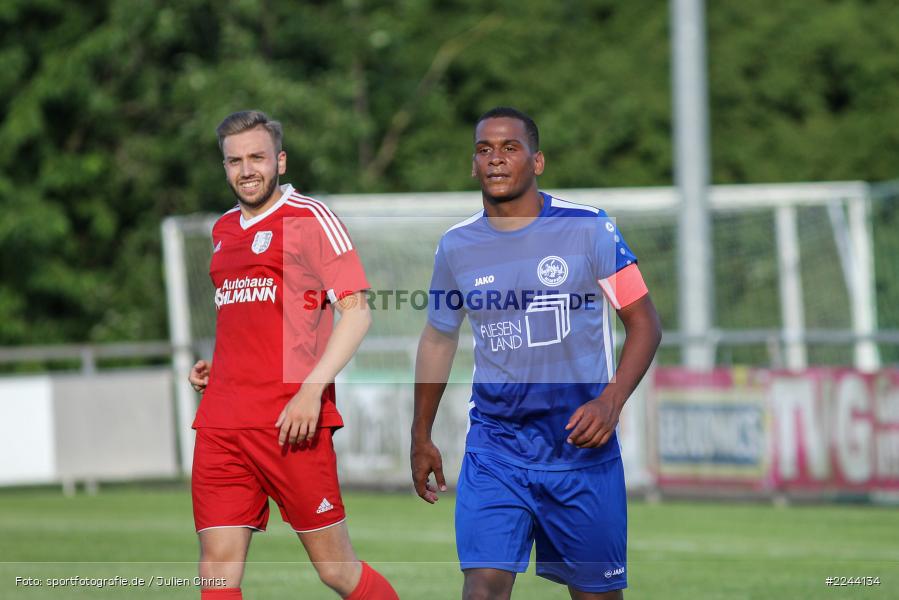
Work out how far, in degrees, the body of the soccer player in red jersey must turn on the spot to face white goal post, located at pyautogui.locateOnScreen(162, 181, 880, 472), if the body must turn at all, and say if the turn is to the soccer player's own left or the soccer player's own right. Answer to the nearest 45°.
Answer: approximately 180°

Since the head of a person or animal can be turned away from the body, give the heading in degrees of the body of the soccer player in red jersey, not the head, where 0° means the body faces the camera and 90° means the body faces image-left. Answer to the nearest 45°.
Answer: approximately 45°

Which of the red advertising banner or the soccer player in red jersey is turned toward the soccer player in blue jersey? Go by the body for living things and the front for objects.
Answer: the red advertising banner

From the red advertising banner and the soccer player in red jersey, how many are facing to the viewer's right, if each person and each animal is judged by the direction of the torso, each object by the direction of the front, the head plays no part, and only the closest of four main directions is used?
0

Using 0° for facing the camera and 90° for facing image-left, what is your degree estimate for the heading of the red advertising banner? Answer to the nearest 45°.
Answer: approximately 0°

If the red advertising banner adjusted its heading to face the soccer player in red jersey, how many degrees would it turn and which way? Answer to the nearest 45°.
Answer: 0° — it already faces them

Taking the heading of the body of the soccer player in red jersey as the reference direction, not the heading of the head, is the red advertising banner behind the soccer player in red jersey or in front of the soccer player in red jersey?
behind
